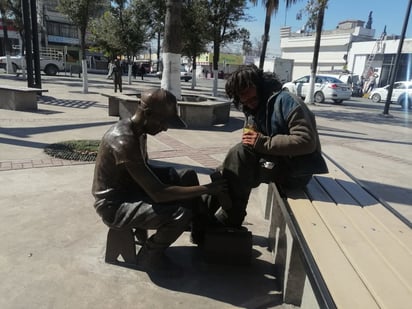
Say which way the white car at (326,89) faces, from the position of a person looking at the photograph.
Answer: facing away from the viewer and to the left of the viewer

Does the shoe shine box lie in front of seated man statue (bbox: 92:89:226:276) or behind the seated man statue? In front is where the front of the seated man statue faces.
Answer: in front

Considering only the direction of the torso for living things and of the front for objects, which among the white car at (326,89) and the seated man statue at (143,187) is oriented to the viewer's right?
the seated man statue

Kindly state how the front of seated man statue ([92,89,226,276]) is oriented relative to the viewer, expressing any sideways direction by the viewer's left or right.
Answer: facing to the right of the viewer

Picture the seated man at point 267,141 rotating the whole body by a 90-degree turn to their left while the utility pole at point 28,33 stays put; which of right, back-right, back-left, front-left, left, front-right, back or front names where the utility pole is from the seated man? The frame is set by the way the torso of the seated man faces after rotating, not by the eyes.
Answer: back-right

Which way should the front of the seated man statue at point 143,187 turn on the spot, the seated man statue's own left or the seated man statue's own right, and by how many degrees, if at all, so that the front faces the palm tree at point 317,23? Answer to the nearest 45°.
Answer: approximately 45° to the seated man statue's own left

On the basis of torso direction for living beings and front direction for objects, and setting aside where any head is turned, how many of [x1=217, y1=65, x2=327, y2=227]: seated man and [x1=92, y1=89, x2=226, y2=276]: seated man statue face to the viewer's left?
1

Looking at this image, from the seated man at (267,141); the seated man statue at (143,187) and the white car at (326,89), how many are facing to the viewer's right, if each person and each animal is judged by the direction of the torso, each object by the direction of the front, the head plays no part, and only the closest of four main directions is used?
1

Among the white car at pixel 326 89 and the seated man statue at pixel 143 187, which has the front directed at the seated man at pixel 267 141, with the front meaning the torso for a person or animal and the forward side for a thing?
the seated man statue at pixel 143 187

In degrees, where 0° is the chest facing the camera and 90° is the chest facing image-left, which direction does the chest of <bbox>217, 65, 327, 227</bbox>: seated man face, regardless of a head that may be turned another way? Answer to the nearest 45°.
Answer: approximately 90°

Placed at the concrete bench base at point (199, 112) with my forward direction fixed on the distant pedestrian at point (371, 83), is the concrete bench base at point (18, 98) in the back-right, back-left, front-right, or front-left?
back-left

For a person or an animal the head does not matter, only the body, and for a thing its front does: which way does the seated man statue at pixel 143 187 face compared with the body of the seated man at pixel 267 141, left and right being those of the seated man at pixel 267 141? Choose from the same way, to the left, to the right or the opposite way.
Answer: the opposite way
